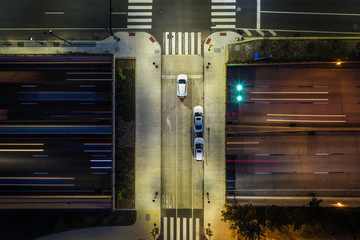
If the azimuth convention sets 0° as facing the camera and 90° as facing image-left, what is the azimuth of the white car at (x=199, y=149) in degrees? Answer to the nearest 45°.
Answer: approximately 180°

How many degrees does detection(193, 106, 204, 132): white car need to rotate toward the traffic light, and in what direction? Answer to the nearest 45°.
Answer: approximately 90° to its right

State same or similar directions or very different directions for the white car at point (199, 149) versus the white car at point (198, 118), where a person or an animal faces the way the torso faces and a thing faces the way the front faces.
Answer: same or similar directions
